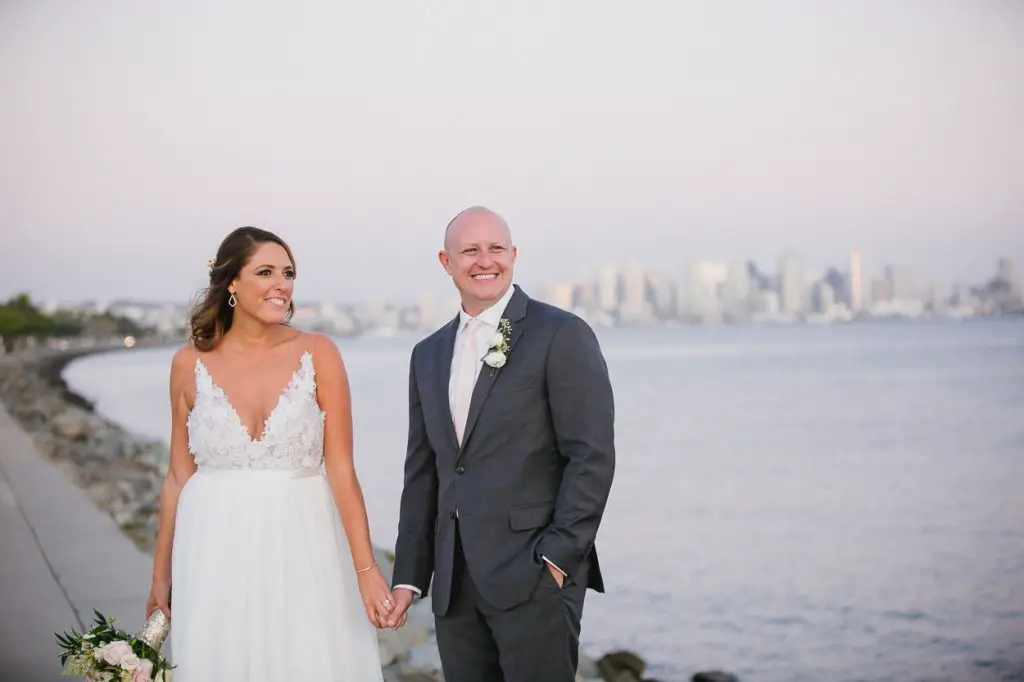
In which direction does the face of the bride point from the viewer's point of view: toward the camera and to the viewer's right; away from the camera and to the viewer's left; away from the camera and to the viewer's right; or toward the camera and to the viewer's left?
toward the camera and to the viewer's right

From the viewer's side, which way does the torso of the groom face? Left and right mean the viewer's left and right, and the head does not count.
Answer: facing the viewer and to the left of the viewer

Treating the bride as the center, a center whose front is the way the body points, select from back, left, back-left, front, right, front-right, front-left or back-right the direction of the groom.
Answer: front-left

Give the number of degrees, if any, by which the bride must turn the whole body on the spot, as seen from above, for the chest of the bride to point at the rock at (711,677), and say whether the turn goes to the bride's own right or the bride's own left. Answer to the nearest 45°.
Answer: approximately 135° to the bride's own left

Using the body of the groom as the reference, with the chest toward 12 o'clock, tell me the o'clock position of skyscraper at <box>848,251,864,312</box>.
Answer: The skyscraper is roughly at 5 o'clock from the groom.

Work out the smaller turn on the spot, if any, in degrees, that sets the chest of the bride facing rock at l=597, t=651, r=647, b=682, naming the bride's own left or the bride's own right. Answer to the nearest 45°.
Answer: approximately 135° to the bride's own left

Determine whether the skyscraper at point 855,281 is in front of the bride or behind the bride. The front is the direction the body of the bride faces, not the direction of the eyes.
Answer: behind

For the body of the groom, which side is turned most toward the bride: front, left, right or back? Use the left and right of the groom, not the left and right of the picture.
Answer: right
